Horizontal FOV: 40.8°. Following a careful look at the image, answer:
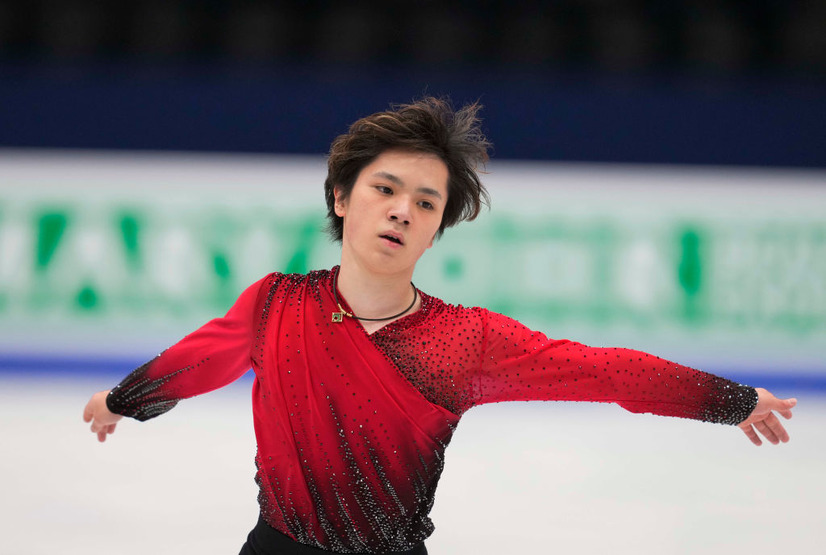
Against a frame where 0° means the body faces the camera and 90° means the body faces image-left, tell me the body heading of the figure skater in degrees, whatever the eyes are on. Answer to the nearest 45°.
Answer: approximately 0°
